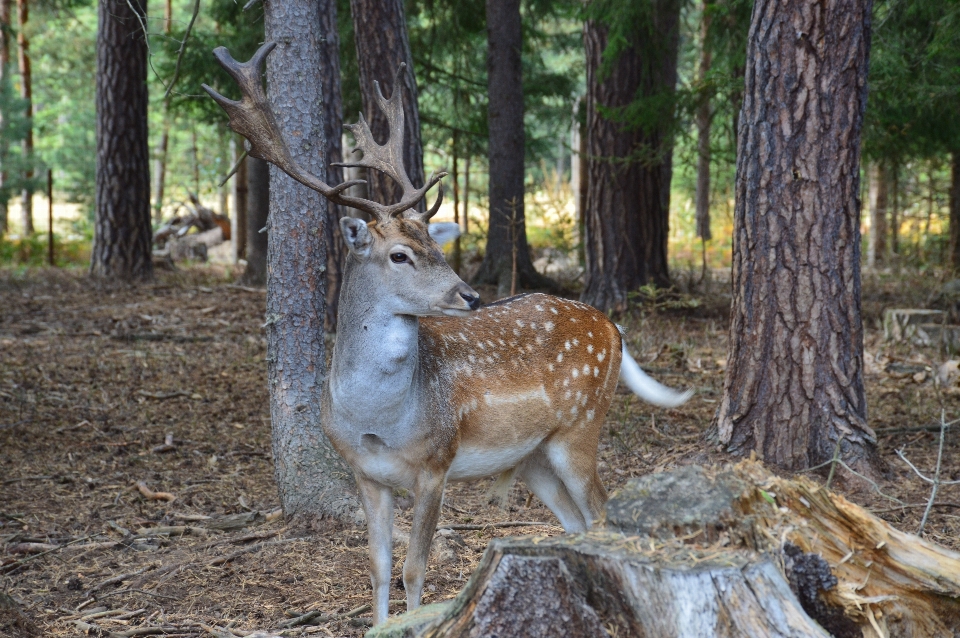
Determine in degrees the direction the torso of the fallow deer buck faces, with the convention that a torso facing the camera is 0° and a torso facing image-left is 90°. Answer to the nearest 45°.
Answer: approximately 45°

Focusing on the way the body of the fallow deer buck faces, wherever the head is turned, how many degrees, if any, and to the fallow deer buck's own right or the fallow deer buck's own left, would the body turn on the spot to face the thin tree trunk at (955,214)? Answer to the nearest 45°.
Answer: approximately 180°

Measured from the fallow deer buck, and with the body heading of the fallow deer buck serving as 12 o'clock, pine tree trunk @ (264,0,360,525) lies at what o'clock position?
The pine tree trunk is roughly at 3 o'clock from the fallow deer buck.

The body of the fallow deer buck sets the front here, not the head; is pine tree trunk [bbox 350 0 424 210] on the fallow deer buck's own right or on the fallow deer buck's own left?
on the fallow deer buck's own right

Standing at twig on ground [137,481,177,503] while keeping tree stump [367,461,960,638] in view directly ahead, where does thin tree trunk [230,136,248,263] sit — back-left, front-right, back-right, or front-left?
back-left

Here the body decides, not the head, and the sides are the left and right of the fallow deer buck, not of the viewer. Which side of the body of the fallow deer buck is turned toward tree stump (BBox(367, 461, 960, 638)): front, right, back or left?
left

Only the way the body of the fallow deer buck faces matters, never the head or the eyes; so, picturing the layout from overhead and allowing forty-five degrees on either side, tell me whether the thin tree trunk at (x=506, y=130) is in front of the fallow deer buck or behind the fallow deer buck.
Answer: behind

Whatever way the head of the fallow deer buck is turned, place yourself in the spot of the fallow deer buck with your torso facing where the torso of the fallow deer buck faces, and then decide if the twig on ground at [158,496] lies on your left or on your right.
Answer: on your right

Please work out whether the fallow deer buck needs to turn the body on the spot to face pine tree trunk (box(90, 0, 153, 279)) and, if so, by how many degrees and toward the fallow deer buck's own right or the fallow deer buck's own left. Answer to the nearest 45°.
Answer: approximately 90° to the fallow deer buck's own right

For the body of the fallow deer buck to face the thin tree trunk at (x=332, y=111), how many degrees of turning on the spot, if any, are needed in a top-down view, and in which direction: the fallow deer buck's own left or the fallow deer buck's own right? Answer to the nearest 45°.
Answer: approximately 135° to the fallow deer buck's own right
